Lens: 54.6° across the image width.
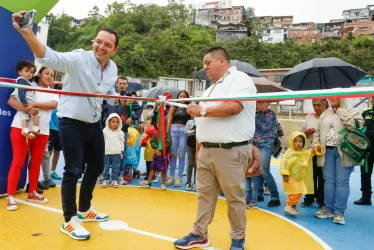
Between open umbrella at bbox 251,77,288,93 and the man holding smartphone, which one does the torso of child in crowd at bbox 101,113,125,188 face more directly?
the man holding smartphone

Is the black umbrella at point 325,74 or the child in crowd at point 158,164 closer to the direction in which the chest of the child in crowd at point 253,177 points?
the child in crowd

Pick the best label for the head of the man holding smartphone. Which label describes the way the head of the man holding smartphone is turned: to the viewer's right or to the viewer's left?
to the viewer's left

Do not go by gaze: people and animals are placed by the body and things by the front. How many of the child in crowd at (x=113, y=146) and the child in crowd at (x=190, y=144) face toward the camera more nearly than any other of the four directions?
2

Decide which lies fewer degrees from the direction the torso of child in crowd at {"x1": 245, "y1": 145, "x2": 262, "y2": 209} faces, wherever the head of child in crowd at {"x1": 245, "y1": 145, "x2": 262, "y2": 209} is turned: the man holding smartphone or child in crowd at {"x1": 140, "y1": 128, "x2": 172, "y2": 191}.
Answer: the man holding smartphone

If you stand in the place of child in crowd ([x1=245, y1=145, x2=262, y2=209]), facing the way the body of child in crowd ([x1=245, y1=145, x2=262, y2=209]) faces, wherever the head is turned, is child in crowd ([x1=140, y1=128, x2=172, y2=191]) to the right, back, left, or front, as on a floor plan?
right

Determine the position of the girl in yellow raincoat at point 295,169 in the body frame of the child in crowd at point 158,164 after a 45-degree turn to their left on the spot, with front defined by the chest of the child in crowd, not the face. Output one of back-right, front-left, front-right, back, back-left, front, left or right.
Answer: front-left

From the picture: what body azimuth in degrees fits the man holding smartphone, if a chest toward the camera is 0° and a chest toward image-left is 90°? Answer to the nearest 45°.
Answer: approximately 315°

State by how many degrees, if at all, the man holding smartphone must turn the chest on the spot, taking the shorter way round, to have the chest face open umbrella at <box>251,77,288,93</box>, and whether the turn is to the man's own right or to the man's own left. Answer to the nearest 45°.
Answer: approximately 90° to the man's own left

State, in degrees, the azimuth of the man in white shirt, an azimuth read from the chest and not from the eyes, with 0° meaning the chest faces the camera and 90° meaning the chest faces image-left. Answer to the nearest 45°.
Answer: approximately 45°

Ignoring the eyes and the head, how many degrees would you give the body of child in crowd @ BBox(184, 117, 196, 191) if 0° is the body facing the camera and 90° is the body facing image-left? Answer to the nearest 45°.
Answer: approximately 0°

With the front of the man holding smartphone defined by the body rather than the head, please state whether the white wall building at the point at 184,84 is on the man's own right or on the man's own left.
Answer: on the man's own left
